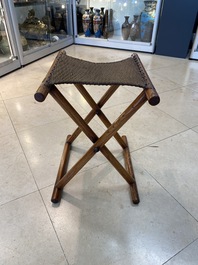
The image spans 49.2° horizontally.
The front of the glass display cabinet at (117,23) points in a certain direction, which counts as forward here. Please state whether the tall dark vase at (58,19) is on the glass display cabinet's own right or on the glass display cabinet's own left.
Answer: on the glass display cabinet's own right

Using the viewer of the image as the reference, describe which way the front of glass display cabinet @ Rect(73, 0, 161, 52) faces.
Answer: facing the viewer

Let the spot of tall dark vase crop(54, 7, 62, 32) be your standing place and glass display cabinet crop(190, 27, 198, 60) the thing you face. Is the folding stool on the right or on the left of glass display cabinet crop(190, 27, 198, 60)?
right

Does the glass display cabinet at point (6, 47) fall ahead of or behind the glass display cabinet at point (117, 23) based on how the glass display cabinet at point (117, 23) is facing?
ahead

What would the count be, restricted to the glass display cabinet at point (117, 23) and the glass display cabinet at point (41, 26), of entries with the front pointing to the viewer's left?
0

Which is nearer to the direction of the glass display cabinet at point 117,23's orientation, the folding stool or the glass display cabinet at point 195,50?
the folding stool

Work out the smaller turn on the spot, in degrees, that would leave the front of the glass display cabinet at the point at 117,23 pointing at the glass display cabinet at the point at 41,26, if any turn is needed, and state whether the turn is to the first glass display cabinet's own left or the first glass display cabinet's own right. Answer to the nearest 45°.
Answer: approximately 45° to the first glass display cabinet's own right

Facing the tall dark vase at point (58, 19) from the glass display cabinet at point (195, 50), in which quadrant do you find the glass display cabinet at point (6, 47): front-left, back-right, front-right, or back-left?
front-left

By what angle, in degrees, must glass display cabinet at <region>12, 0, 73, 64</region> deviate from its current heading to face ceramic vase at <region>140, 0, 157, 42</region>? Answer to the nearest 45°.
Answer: approximately 45° to its left

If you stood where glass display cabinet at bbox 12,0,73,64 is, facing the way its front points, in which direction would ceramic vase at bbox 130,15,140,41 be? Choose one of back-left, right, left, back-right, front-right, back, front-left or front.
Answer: front-left

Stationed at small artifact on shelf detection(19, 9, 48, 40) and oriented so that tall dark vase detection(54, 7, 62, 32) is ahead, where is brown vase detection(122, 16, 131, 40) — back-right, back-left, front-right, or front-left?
front-right

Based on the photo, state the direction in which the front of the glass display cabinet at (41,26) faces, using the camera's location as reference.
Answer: facing the viewer and to the right of the viewer

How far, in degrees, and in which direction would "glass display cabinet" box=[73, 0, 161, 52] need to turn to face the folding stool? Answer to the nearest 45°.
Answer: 0° — it already faces it

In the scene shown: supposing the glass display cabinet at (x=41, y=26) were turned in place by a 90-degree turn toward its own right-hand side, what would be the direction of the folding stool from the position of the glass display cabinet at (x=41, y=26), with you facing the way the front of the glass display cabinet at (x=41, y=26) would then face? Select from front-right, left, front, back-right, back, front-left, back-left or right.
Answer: front-left

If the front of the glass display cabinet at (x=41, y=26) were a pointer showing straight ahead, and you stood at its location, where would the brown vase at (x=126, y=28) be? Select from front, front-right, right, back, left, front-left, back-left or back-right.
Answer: front-left
